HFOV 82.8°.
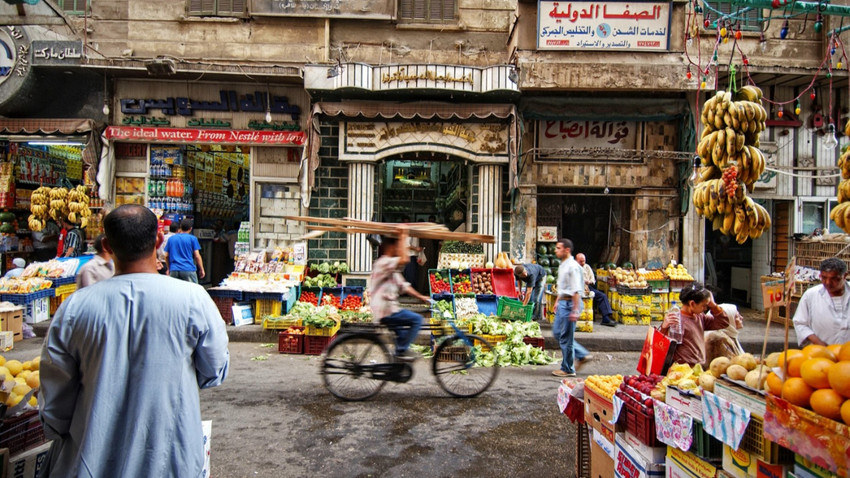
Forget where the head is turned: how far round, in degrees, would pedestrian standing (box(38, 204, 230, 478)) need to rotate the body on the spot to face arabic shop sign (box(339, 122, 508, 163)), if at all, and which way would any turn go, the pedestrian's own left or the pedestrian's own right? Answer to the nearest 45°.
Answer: approximately 45° to the pedestrian's own right

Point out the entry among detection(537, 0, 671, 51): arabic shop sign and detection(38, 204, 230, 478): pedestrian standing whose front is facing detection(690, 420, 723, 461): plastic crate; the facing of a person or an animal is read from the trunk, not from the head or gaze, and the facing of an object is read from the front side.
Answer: the arabic shop sign

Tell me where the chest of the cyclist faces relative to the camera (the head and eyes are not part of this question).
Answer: to the viewer's right

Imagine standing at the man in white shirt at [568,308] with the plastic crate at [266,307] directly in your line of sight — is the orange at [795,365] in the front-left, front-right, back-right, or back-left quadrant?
back-left

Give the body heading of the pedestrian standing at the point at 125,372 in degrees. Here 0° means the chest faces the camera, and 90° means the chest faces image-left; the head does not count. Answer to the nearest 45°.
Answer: approximately 180°

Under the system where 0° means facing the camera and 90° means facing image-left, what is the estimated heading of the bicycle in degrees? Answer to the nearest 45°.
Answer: approximately 270°

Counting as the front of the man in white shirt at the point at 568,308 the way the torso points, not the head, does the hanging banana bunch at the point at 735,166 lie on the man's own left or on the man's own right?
on the man's own left

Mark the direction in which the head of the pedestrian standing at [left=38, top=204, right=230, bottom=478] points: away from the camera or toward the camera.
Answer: away from the camera

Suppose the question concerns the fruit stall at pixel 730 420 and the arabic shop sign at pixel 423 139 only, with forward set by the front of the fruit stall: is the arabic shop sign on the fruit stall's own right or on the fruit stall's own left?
on the fruit stall's own right

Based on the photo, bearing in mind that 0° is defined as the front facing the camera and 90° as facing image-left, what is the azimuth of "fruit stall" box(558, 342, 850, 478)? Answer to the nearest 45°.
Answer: approximately 45°
